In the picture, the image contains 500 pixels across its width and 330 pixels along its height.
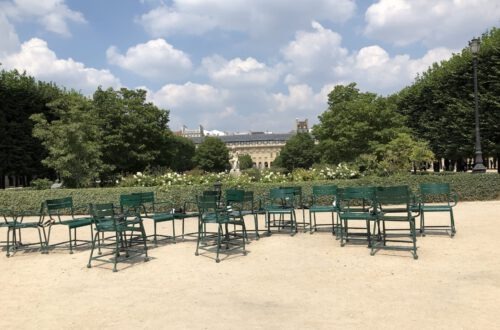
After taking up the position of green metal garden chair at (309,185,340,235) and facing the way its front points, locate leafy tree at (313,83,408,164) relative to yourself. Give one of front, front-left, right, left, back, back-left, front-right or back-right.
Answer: back

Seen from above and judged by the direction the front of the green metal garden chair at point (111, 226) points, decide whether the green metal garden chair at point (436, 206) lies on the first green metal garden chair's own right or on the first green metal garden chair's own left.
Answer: on the first green metal garden chair's own right

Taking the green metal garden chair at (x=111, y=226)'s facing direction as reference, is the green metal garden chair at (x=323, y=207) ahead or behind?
ahead

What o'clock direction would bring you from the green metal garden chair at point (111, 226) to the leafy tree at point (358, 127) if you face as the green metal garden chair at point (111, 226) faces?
The leafy tree is roughly at 12 o'clock from the green metal garden chair.

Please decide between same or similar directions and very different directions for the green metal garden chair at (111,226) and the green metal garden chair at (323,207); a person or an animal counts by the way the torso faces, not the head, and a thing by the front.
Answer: very different directions

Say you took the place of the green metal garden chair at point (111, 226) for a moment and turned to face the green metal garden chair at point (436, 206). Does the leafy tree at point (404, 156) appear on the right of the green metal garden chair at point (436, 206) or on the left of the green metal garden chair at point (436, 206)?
left

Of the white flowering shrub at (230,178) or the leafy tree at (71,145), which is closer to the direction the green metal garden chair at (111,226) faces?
the white flowering shrub

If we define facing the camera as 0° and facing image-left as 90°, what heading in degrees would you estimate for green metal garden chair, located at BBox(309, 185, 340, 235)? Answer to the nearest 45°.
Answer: approximately 0°

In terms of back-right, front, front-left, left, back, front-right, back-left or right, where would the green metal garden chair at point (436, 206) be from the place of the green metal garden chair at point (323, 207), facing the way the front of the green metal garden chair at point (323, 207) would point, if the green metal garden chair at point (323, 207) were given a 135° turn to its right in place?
back-right

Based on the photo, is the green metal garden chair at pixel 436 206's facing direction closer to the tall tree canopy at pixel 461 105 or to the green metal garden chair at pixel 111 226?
the green metal garden chair

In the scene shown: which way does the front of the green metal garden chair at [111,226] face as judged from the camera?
facing away from the viewer and to the right of the viewer
